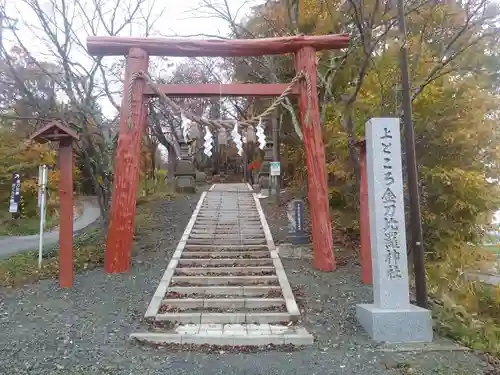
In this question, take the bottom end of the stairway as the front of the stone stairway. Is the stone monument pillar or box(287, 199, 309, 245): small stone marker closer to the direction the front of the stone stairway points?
the stone monument pillar

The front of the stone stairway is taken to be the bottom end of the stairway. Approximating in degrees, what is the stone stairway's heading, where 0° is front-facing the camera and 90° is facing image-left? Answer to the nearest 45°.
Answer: approximately 0°

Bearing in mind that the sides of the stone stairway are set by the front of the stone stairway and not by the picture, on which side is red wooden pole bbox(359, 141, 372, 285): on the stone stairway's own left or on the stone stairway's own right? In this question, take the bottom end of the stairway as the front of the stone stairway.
on the stone stairway's own left

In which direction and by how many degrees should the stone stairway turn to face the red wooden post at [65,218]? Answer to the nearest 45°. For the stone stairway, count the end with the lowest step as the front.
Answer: approximately 90° to its right

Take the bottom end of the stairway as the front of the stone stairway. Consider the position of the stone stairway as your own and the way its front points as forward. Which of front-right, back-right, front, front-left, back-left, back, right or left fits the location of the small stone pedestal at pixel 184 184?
back

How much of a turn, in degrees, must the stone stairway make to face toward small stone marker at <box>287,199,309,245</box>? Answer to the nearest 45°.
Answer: approximately 135° to its left
